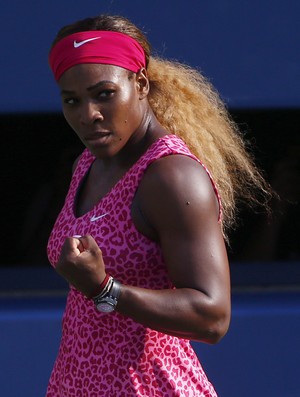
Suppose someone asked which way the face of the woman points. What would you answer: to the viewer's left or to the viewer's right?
to the viewer's left

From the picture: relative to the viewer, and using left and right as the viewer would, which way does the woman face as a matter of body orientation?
facing the viewer and to the left of the viewer
